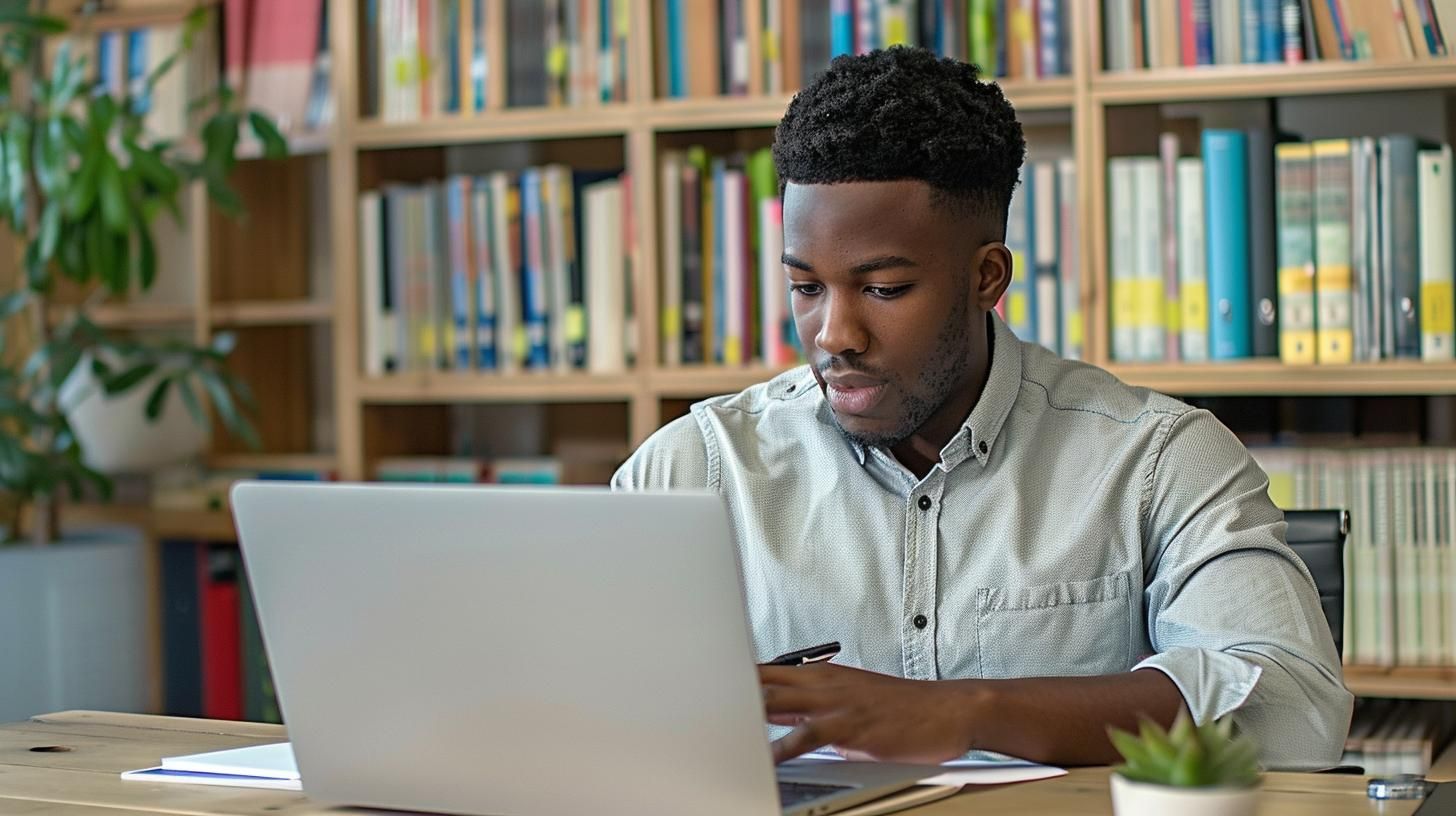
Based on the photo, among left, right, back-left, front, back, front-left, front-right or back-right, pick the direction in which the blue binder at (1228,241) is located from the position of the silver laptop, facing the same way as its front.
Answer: front

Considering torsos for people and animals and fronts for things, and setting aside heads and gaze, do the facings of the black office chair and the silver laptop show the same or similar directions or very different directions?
very different directions

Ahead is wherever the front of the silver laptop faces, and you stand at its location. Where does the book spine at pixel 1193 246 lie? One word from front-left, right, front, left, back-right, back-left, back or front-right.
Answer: front

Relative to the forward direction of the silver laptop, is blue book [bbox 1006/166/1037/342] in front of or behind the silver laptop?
in front

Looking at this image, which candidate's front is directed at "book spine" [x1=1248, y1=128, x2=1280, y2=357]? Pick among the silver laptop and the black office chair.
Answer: the silver laptop

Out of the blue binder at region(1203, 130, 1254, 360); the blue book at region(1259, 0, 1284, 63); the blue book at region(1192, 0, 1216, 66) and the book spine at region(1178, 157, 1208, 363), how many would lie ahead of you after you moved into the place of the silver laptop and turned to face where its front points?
4

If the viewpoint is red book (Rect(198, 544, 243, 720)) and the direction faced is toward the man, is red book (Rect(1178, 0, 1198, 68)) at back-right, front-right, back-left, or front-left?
front-left

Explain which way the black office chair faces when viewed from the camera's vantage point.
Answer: facing the viewer

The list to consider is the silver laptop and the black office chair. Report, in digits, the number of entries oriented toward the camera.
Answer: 1

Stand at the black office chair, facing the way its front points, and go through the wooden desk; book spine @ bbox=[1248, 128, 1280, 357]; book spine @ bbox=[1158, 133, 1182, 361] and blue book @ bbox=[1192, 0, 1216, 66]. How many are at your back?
3

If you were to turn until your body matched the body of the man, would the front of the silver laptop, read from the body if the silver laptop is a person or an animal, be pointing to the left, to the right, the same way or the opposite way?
the opposite way

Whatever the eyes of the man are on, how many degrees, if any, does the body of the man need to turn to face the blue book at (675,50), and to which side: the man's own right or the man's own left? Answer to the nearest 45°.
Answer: approximately 135° to the man's own right

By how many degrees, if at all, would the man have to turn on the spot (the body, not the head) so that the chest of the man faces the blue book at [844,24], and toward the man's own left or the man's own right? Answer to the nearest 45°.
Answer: approximately 135° to the man's own right

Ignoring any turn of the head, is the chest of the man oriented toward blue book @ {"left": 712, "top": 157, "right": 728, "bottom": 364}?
no

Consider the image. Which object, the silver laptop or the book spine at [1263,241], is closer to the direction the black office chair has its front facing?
the silver laptop

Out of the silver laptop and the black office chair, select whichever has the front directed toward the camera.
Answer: the black office chair

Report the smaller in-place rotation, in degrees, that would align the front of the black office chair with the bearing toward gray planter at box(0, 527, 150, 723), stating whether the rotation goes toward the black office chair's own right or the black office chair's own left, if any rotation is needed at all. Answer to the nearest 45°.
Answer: approximately 90° to the black office chair's own right

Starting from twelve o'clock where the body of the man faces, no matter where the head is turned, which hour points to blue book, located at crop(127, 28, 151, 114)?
The blue book is roughly at 3 o'clock from the man.

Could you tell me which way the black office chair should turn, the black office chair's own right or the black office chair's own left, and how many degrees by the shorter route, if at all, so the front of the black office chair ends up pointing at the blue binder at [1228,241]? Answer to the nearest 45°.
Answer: approximately 180°

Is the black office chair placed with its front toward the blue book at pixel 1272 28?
no

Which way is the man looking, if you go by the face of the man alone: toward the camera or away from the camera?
toward the camera

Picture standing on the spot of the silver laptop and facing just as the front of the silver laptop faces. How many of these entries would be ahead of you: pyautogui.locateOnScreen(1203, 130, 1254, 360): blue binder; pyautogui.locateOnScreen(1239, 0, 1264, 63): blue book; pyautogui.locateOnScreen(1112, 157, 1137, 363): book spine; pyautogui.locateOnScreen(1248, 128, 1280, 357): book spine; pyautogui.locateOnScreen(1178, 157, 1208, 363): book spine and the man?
6

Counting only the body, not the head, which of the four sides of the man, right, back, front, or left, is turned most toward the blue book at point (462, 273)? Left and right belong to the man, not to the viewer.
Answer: right

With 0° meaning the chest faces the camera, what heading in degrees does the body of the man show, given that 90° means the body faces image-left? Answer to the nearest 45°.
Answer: approximately 45°

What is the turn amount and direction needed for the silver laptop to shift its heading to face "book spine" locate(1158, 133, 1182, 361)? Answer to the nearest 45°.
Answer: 0° — it already faces it
